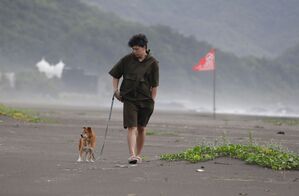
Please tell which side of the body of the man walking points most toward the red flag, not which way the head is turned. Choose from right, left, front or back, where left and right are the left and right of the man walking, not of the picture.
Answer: back

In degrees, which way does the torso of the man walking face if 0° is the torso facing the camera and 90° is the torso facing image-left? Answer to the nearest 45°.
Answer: approximately 0°

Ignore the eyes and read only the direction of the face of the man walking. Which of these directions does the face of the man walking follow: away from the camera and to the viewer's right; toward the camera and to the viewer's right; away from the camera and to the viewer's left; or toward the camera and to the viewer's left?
toward the camera and to the viewer's left
